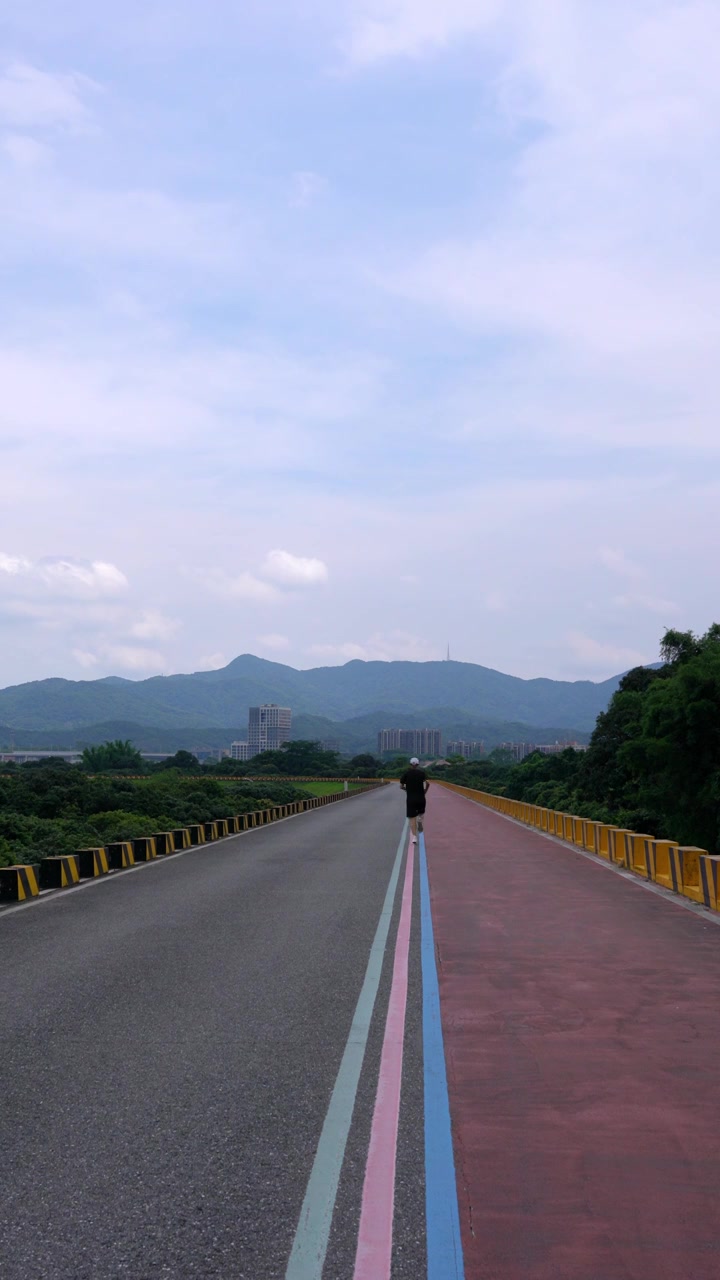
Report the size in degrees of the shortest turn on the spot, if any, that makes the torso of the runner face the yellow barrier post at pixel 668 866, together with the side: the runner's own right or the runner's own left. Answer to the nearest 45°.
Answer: approximately 135° to the runner's own right

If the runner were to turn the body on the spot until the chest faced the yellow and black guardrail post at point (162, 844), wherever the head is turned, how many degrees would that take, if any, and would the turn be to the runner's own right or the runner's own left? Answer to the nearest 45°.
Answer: approximately 90° to the runner's own left

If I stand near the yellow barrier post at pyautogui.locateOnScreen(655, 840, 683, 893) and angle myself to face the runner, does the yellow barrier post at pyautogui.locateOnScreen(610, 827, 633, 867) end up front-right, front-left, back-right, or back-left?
front-right

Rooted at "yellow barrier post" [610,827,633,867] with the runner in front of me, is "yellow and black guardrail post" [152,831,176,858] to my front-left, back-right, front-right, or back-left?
front-left

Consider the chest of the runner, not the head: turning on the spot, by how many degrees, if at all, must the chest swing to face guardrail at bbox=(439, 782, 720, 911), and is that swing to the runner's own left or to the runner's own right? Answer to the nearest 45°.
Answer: approximately 135° to the runner's own right

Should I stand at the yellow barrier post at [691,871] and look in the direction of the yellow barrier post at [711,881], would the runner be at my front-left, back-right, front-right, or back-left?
back-right

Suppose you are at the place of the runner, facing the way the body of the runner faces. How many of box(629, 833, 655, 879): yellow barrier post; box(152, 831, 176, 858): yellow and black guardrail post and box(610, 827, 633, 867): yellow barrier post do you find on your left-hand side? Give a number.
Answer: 1

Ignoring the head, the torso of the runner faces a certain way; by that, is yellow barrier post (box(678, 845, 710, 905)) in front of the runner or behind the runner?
behind

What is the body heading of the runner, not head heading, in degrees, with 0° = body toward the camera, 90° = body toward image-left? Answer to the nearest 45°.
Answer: approximately 180°

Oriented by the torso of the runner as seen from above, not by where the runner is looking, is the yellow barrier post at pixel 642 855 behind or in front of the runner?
behind
